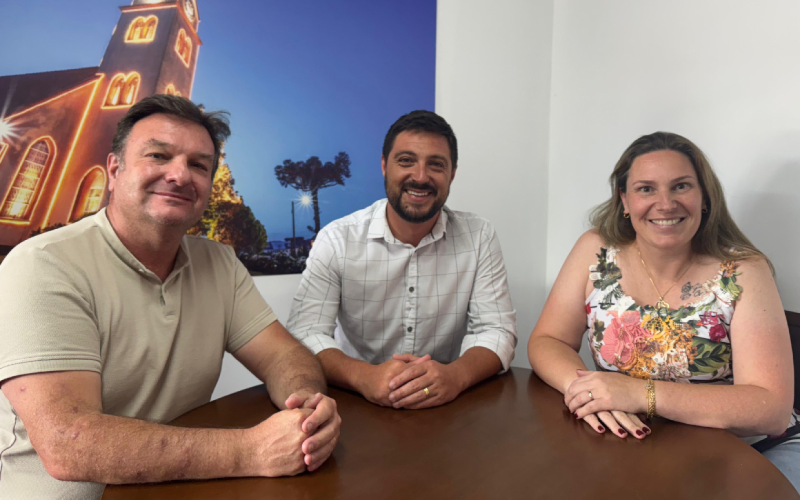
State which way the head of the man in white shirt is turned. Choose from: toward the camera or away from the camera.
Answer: toward the camera

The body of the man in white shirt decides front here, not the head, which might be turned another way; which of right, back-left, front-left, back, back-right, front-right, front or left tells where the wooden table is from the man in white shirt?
front

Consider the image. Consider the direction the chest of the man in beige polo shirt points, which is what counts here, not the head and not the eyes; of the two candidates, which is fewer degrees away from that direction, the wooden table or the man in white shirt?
the wooden table

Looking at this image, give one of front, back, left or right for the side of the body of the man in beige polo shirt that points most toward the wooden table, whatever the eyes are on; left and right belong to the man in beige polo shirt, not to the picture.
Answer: front

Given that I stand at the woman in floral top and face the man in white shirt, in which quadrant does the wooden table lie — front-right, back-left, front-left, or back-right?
front-left

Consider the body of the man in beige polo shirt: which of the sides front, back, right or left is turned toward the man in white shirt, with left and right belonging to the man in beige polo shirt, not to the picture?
left

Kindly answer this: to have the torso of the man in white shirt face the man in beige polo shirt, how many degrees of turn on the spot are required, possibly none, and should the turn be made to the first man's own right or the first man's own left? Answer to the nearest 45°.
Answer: approximately 45° to the first man's own right

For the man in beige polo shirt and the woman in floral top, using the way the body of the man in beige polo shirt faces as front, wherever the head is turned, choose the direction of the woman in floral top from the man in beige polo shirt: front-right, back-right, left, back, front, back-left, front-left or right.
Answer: front-left

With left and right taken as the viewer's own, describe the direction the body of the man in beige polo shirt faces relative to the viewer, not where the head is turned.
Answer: facing the viewer and to the right of the viewer

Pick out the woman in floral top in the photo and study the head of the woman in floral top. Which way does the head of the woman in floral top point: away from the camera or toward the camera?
toward the camera

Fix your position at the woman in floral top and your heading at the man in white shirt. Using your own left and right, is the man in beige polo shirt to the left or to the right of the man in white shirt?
left

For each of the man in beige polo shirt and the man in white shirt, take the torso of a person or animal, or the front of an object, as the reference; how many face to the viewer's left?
0
